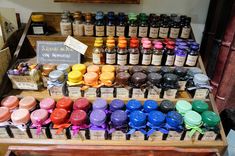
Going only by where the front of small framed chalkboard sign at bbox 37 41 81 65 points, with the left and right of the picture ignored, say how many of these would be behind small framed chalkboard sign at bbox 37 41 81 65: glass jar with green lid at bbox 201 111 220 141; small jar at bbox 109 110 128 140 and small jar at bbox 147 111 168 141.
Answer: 0

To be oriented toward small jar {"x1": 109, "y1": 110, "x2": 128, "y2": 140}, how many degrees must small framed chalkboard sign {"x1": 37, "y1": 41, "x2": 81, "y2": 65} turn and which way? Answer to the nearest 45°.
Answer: approximately 45° to its left

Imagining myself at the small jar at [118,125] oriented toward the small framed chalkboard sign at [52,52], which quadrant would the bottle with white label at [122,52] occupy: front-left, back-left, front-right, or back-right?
front-right

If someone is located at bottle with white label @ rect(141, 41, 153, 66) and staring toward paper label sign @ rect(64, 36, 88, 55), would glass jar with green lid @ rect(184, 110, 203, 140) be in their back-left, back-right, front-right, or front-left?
back-left

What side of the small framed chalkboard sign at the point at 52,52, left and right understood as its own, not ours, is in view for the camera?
front

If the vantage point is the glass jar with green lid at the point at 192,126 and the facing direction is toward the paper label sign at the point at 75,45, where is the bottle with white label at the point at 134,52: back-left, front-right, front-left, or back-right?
front-right

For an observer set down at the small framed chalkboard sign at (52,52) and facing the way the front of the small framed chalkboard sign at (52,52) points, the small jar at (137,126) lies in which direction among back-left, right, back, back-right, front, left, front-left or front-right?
front-left
